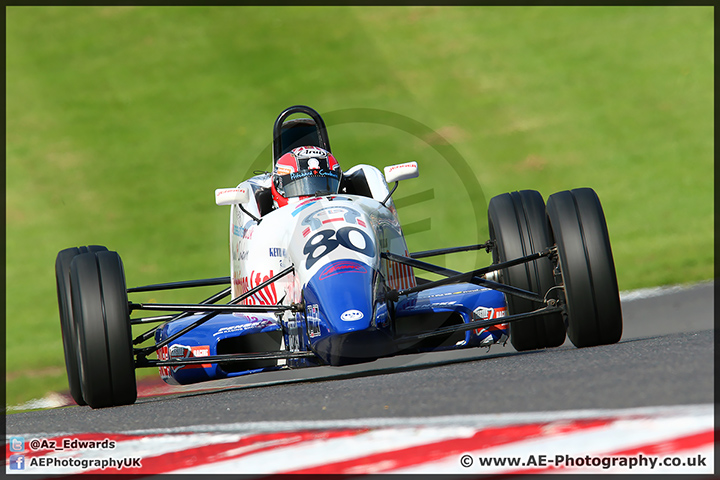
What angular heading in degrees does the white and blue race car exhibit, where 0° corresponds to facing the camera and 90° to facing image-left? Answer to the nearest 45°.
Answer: approximately 0°
